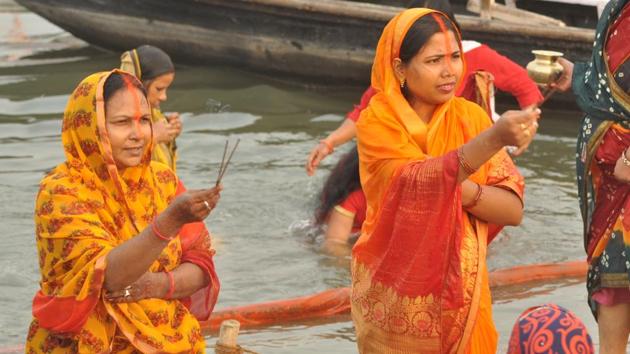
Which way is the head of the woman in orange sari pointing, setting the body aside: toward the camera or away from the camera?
toward the camera

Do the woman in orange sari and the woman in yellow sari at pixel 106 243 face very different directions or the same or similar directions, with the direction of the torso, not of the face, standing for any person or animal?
same or similar directions

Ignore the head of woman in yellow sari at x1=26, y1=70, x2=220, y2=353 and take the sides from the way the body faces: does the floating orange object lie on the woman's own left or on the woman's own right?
on the woman's own left

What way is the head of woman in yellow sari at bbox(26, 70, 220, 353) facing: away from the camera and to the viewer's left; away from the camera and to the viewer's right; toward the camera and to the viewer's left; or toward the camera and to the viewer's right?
toward the camera and to the viewer's right

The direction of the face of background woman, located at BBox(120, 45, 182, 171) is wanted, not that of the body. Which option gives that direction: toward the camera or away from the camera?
toward the camera

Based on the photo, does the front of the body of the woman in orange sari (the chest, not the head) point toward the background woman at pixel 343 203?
no

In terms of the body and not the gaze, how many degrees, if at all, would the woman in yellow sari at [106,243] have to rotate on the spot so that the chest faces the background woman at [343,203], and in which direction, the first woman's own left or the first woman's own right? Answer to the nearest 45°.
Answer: approximately 90° to the first woman's own left
